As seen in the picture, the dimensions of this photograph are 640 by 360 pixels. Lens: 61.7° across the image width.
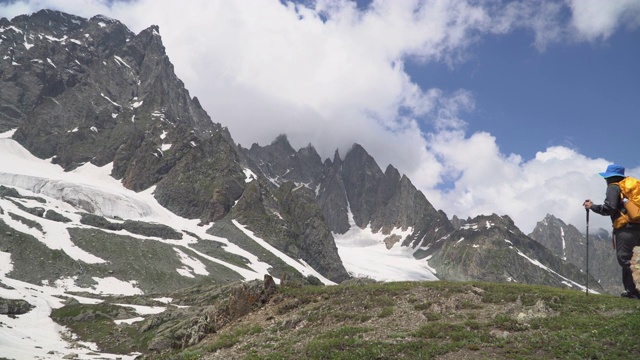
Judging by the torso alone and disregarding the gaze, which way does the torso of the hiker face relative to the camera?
to the viewer's left
